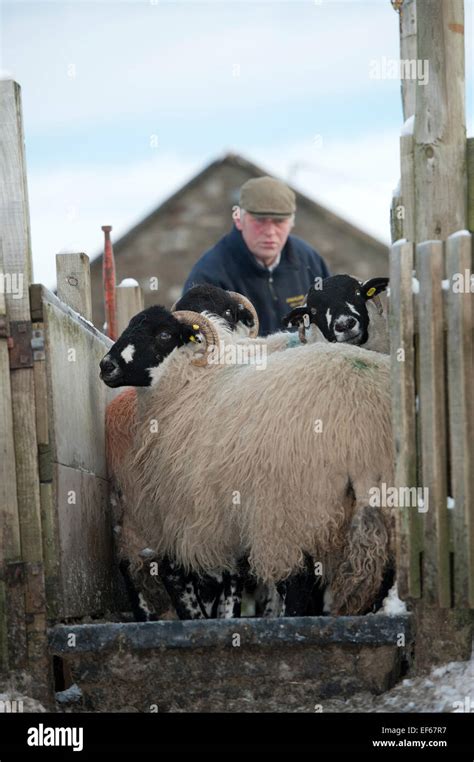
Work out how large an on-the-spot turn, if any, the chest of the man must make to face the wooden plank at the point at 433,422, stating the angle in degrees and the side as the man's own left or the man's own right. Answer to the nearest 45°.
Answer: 0° — they already face it

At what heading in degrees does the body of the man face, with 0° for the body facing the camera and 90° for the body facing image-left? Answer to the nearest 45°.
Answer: approximately 0°

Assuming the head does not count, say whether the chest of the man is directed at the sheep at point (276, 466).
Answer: yes

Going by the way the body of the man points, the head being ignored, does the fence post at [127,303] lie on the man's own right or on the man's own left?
on the man's own right

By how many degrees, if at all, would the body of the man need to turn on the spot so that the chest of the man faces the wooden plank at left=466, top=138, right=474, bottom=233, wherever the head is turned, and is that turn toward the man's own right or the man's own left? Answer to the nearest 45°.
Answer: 0° — they already face it

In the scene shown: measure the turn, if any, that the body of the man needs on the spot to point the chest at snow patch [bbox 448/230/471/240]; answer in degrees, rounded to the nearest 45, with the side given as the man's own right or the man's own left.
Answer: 0° — they already face it

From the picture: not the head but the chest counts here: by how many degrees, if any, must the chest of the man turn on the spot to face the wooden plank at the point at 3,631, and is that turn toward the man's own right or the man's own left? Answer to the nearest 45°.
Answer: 0° — they already face it

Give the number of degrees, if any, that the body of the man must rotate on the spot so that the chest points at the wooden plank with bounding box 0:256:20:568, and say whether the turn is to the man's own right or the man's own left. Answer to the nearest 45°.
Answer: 0° — they already face it

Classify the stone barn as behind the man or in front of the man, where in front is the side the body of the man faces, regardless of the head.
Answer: behind
